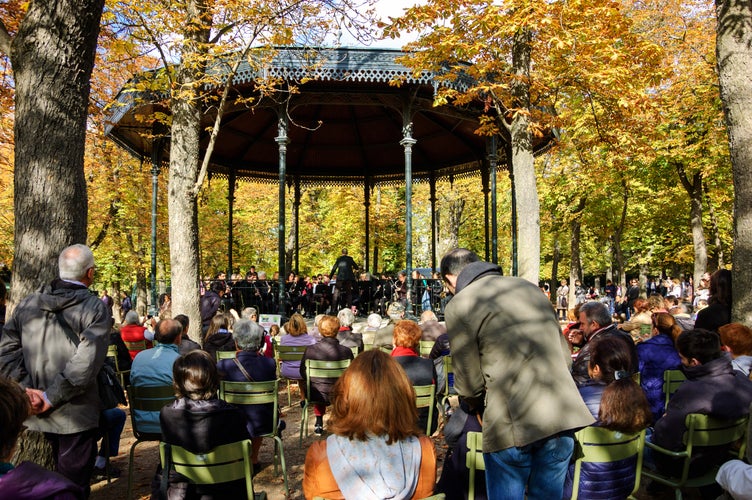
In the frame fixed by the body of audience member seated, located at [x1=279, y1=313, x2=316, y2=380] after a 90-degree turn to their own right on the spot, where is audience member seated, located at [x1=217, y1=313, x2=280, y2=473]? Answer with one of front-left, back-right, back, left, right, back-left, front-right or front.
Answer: right

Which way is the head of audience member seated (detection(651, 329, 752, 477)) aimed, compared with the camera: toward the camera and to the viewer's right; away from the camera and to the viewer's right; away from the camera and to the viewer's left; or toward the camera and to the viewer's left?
away from the camera and to the viewer's left

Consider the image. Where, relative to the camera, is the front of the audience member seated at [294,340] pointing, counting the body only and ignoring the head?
away from the camera

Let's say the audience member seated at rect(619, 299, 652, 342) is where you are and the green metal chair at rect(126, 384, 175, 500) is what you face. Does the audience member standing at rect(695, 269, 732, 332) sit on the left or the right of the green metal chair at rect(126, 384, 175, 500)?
left

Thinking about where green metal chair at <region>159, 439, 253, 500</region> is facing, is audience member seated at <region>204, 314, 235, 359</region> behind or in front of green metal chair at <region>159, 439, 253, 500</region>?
in front

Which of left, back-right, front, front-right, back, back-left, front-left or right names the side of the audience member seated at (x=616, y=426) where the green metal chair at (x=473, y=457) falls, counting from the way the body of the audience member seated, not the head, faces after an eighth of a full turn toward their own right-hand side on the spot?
back-left

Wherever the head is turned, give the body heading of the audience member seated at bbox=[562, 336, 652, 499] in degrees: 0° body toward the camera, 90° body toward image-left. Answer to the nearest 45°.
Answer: approximately 135°

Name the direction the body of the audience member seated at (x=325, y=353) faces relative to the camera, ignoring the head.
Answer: away from the camera

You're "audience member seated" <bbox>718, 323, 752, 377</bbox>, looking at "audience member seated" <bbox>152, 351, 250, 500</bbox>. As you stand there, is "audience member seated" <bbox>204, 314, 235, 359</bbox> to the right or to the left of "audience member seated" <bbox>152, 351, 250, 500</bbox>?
right

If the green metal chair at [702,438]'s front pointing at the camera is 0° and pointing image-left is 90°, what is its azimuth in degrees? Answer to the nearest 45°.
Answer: approximately 135°

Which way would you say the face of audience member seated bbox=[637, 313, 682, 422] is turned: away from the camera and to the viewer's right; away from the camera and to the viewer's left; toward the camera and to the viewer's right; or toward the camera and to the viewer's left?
away from the camera and to the viewer's left

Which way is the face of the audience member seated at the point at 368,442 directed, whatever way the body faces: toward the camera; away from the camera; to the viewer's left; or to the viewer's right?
away from the camera

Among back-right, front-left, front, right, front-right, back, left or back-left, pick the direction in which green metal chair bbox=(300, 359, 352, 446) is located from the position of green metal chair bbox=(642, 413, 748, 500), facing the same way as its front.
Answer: front-left

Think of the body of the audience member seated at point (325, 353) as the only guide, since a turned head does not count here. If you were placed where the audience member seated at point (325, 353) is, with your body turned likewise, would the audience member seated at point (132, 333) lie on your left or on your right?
on your left
